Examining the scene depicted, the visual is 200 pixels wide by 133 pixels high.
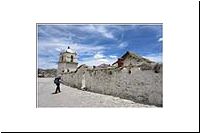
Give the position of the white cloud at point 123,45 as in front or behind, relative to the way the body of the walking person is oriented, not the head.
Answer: in front
